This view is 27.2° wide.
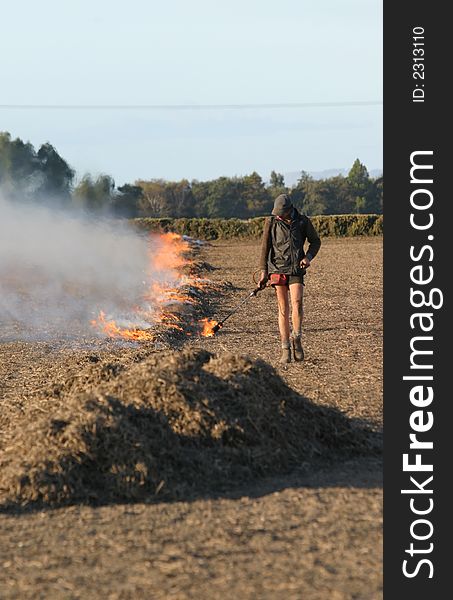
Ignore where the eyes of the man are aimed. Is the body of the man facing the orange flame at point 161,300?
no

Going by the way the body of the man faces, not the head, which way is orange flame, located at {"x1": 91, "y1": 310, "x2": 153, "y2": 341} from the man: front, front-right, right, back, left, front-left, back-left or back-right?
back-right

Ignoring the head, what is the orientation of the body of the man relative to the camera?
toward the camera

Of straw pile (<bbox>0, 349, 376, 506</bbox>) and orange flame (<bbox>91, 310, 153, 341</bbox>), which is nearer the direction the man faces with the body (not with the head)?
the straw pile

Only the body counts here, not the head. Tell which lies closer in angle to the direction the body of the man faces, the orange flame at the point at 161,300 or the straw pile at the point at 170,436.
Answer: the straw pile

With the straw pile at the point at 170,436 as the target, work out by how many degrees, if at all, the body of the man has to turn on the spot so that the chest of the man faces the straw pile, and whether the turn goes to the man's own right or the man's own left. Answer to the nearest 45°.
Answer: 0° — they already face it

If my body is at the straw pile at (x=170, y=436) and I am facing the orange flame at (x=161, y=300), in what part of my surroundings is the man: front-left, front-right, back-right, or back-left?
front-right
